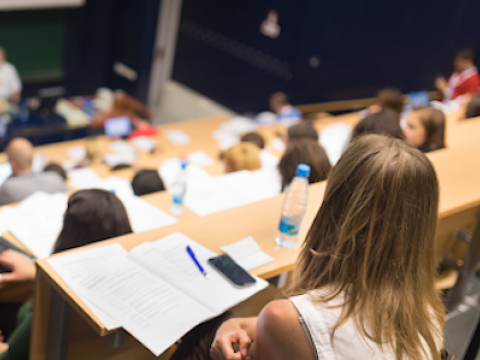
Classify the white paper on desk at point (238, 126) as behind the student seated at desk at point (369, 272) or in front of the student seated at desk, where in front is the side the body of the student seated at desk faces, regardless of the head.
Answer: in front

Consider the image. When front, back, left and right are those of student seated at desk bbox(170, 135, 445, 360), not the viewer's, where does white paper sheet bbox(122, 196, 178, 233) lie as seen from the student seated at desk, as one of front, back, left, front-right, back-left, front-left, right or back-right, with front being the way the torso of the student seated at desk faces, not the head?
front

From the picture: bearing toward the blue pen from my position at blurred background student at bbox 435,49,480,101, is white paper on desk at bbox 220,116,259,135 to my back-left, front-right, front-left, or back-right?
front-right

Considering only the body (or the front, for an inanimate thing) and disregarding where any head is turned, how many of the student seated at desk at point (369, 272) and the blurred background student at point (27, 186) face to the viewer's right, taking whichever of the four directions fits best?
0

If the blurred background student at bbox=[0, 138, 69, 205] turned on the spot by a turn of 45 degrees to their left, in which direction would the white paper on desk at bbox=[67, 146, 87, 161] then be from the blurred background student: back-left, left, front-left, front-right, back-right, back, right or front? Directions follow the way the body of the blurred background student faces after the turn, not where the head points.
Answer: right

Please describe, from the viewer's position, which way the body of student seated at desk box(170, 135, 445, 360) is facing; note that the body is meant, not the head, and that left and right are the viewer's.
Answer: facing away from the viewer and to the left of the viewer

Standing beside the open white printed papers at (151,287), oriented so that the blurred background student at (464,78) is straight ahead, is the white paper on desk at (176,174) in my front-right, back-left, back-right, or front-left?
front-left

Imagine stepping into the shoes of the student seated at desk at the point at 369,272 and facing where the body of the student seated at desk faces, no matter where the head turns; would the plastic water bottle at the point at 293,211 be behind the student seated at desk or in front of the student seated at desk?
in front

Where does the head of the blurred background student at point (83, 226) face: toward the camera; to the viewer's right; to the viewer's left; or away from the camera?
away from the camera

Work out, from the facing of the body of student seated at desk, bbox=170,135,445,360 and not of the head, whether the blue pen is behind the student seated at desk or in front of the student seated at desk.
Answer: in front

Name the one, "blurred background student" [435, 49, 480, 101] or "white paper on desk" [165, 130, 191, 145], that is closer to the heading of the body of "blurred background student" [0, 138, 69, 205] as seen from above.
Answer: the white paper on desk

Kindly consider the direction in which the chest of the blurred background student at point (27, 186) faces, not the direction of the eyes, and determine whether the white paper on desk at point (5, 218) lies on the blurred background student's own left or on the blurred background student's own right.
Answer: on the blurred background student's own left

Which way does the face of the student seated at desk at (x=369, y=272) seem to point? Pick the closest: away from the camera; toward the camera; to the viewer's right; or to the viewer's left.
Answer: away from the camera

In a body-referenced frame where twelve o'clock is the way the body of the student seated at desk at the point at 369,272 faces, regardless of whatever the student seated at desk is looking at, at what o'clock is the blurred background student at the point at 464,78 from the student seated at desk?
The blurred background student is roughly at 2 o'clock from the student seated at desk.

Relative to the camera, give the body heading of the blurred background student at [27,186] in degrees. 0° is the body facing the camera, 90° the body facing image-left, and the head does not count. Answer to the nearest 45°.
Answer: approximately 135°
